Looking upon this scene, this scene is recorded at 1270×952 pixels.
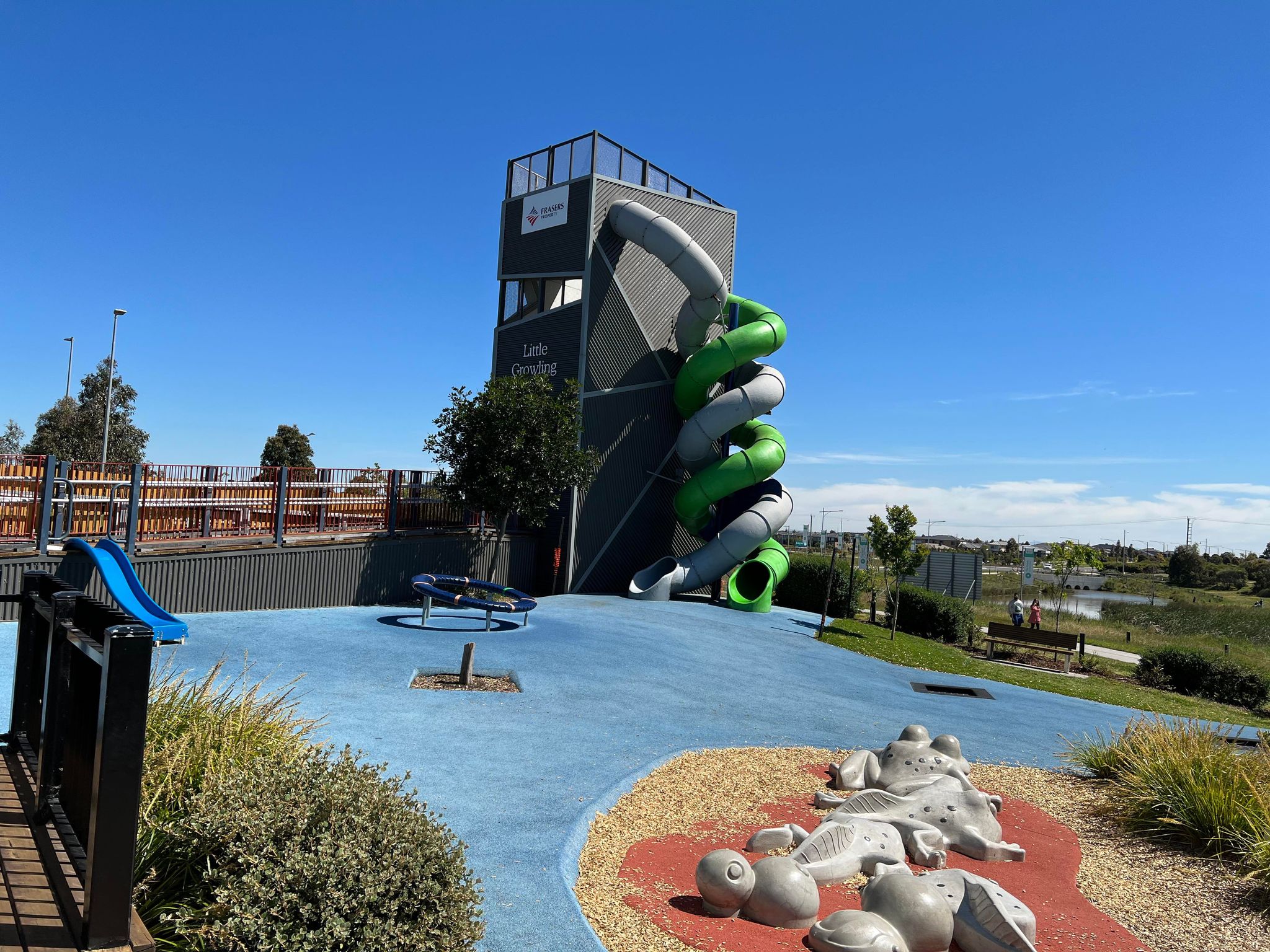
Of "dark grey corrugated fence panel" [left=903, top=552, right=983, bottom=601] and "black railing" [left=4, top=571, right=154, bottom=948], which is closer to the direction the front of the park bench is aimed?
the black railing

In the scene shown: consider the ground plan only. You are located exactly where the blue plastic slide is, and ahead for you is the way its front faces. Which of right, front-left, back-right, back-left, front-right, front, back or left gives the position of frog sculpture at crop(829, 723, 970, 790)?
front

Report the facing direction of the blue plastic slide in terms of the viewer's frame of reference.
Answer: facing the viewer and to the right of the viewer

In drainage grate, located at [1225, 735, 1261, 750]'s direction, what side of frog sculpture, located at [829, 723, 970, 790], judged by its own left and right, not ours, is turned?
front

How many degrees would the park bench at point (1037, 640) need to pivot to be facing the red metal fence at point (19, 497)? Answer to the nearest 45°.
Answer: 0° — it already faces it

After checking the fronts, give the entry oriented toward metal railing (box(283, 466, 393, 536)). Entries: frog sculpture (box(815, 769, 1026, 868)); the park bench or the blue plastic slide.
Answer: the park bench

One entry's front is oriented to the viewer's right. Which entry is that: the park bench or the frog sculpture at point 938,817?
the frog sculpture

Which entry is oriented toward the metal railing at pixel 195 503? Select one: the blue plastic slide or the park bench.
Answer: the park bench

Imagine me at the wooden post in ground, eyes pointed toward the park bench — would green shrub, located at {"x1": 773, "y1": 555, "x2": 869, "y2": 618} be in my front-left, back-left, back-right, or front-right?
front-left

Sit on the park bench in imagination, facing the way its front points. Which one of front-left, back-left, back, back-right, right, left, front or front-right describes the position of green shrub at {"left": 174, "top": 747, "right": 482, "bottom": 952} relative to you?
front-left

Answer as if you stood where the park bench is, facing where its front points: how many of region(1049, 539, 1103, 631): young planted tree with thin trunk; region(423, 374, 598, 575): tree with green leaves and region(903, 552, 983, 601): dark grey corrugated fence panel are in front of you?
1

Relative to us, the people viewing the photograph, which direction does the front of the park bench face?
facing the viewer and to the left of the viewer
